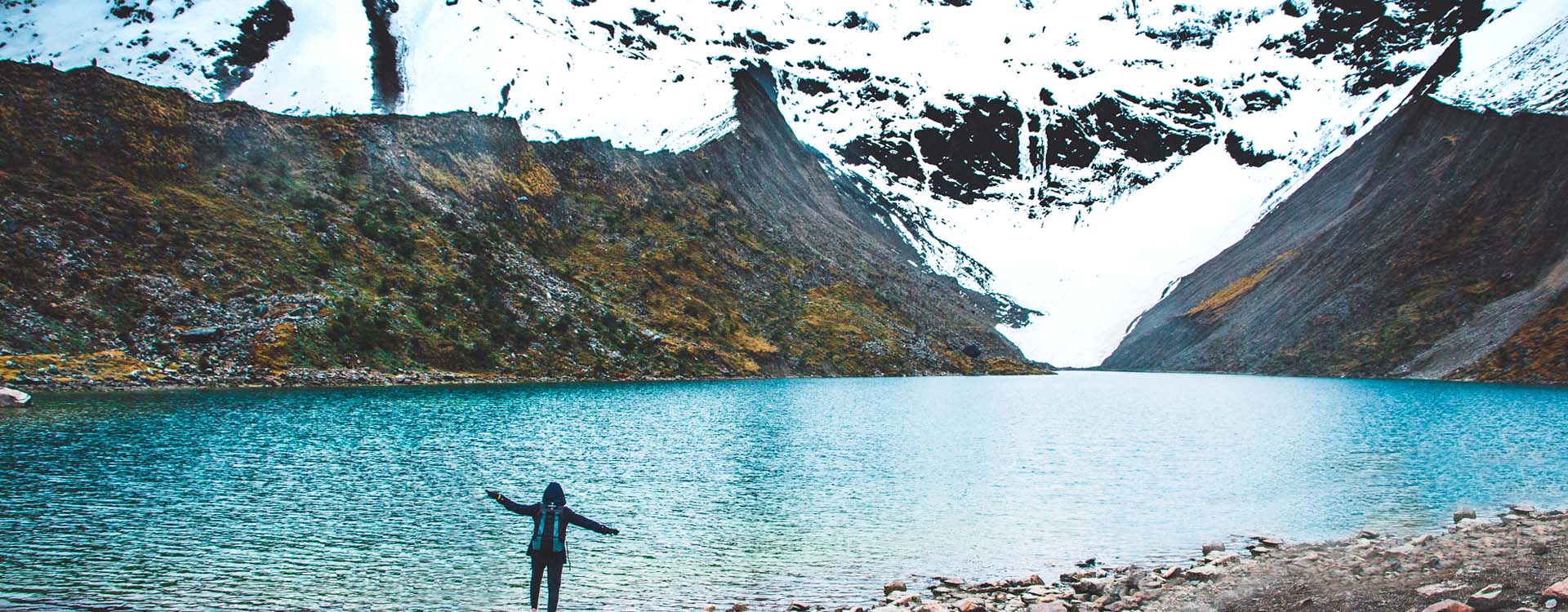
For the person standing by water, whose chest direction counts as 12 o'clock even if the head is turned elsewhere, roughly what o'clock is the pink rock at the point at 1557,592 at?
The pink rock is roughly at 4 o'clock from the person standing by water.

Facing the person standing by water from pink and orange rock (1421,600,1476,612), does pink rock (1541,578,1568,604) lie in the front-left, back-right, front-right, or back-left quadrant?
back-right

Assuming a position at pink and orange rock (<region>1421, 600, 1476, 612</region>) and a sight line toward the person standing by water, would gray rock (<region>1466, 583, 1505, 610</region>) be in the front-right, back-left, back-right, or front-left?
back-right

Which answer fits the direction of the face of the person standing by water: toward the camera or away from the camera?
away from the camera

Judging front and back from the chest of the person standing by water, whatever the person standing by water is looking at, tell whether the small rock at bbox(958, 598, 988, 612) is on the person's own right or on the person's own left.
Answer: on the person's own right

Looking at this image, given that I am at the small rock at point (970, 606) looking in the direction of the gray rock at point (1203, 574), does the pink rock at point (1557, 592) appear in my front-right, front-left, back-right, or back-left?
front-right

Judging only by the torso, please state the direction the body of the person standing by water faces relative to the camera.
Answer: away from the camera

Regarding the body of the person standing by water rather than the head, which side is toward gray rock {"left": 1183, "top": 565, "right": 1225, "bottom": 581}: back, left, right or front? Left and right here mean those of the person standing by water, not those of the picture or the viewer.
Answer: right

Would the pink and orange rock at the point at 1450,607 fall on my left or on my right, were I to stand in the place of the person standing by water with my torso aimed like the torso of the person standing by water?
on my right
